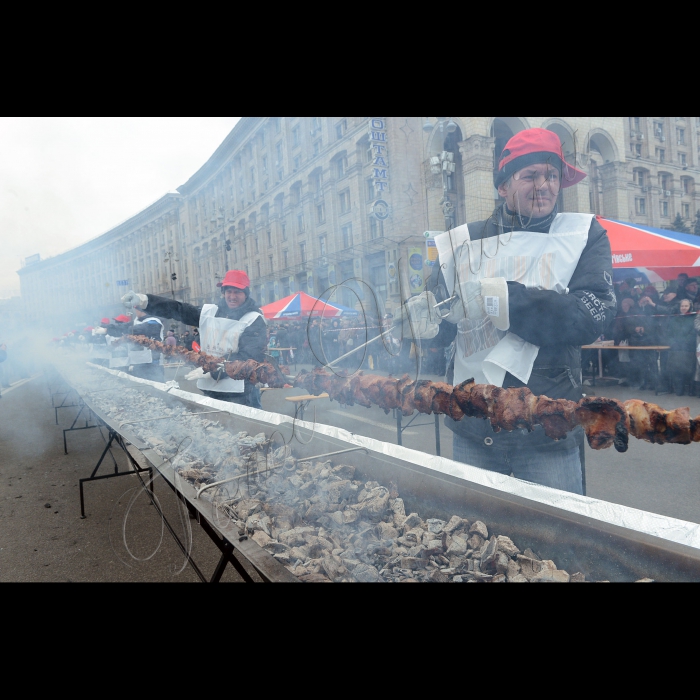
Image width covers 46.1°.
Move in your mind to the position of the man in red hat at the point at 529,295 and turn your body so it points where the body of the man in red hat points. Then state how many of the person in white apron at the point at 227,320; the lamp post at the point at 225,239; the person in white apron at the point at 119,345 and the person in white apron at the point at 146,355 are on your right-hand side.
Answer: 4

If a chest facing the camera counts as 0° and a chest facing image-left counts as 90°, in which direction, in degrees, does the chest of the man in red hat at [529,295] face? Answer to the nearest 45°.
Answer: approximately 45°

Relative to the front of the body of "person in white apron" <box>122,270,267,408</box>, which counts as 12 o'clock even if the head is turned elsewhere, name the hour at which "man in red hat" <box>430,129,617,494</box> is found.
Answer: The man in red hat is roughly at 10 o'clock from the person in white apron.

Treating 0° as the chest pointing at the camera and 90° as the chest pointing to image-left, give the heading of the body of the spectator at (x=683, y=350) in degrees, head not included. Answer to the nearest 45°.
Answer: approximately 45°

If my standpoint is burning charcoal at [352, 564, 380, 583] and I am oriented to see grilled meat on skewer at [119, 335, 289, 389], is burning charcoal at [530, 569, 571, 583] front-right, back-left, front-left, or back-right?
back-right

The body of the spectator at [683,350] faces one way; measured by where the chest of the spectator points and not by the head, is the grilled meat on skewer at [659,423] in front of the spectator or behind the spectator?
in front

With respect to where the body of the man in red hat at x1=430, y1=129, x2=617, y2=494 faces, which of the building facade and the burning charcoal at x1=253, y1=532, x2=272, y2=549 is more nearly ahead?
the burning charcoal
